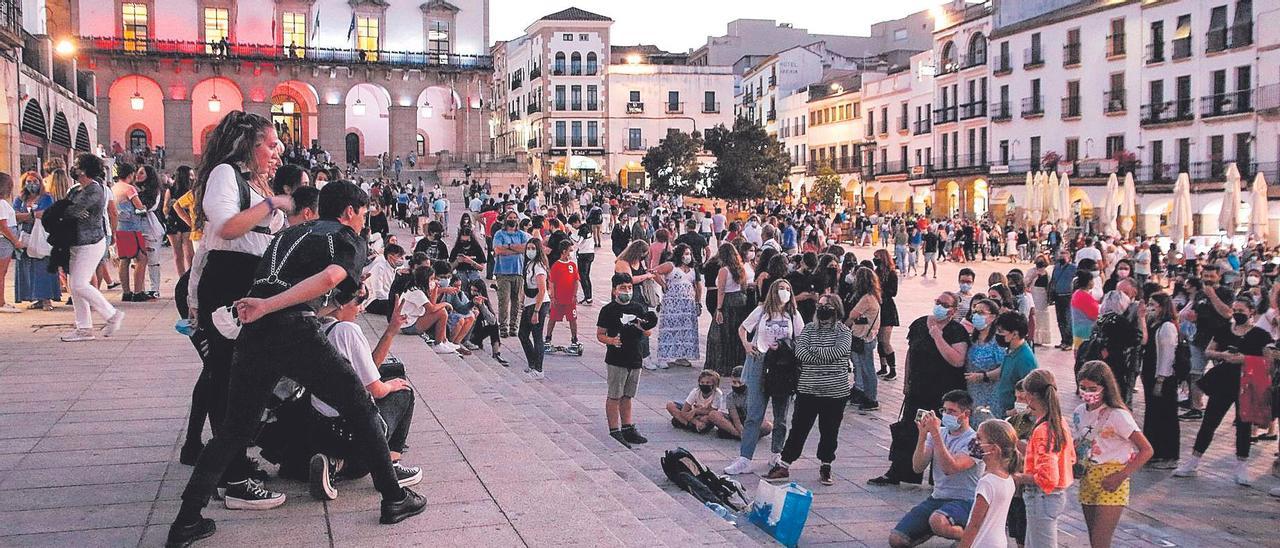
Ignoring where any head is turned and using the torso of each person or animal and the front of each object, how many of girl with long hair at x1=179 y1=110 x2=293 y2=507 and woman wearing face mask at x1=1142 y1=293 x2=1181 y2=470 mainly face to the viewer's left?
1

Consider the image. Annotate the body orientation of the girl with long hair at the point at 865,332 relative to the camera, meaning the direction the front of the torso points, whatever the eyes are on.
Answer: to the viewer's left

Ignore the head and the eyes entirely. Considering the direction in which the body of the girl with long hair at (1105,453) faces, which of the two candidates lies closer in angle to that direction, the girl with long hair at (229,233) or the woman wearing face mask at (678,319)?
the girl with long hair

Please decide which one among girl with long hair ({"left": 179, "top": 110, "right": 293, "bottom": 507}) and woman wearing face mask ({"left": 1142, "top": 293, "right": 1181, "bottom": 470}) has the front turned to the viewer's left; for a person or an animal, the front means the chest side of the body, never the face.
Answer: the woman wearing face mask

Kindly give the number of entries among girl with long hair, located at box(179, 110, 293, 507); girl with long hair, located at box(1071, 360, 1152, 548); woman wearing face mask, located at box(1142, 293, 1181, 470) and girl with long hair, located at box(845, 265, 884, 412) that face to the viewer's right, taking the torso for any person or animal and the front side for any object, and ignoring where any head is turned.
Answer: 1

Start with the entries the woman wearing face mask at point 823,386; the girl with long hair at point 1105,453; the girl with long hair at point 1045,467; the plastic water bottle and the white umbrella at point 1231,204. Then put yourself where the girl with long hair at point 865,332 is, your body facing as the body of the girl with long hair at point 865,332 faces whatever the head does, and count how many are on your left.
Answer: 4

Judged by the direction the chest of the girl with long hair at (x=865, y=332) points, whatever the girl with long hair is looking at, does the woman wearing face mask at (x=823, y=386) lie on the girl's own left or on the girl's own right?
on the girl's own left

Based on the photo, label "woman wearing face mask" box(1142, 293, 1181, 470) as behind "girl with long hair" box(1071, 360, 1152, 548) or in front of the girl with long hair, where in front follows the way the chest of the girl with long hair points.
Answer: behind

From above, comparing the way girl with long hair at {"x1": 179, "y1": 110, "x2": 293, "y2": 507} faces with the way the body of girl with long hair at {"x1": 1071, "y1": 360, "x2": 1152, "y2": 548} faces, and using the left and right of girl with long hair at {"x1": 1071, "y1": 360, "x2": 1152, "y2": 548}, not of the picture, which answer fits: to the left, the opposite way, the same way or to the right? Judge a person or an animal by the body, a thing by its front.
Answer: the opposite way

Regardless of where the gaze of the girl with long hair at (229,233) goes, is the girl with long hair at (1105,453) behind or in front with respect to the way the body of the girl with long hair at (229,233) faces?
in front

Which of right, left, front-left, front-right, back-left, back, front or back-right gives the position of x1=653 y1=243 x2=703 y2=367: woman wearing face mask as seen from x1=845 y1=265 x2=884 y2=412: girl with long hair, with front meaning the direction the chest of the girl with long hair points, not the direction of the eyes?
front-right

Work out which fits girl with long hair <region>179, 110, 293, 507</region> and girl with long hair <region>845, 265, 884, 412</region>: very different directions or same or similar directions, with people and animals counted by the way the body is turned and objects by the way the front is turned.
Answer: very different directions

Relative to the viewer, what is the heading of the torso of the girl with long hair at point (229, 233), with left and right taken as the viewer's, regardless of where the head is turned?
facing to the right of the viewer

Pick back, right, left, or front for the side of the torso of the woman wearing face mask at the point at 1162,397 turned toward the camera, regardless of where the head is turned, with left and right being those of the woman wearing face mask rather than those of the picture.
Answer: left

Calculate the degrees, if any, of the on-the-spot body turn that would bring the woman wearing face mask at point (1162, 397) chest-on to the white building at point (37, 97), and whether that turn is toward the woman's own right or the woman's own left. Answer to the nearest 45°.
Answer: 0° — they already face it

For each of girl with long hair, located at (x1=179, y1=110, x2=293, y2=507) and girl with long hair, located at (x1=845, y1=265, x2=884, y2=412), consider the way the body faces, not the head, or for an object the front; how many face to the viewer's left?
1

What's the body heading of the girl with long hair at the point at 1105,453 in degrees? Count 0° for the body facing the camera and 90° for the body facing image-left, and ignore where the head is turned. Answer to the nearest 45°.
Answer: approximately 45°

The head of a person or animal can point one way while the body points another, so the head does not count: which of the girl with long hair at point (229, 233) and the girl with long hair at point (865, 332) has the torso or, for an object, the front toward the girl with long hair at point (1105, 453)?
the girl with long hair at point (229, 233)
